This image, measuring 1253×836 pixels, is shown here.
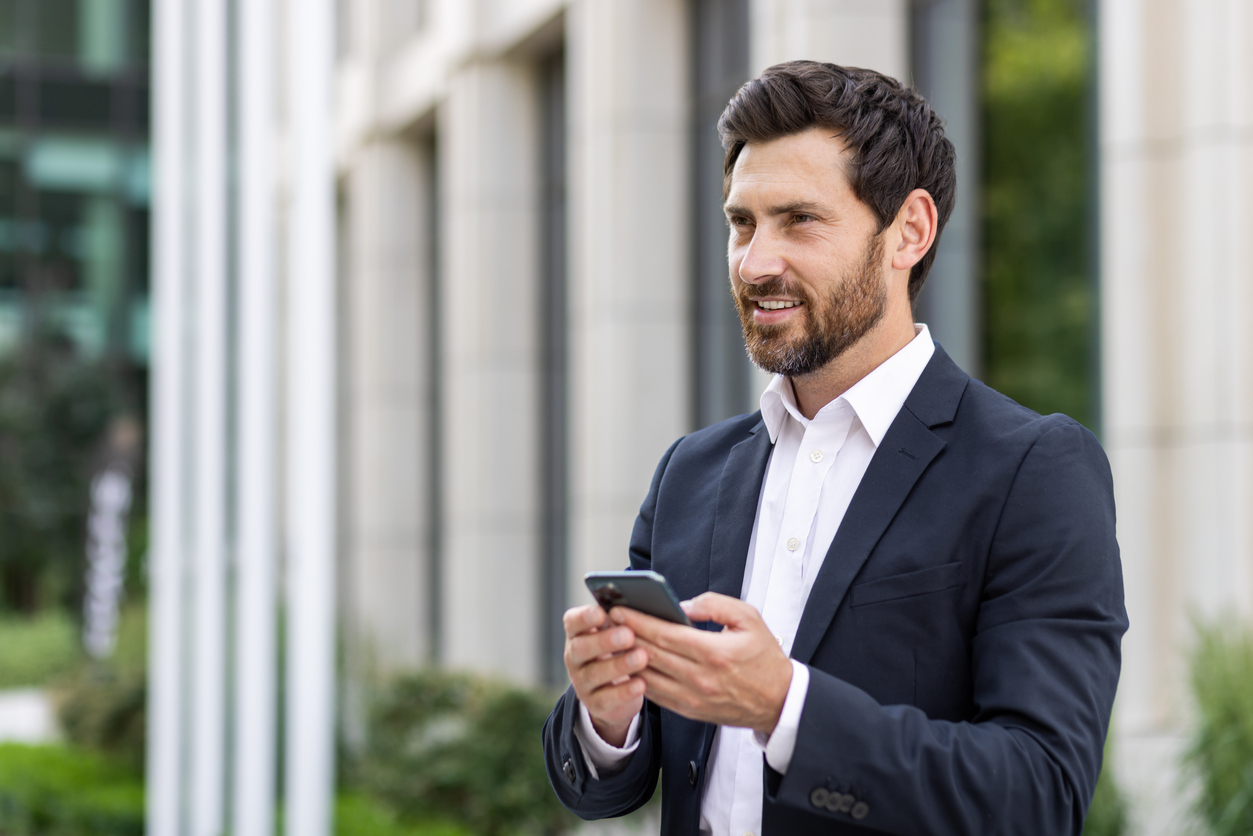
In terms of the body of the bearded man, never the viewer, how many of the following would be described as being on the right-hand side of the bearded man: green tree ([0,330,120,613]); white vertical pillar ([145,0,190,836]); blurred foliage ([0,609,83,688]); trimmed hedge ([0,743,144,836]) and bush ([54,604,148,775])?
5

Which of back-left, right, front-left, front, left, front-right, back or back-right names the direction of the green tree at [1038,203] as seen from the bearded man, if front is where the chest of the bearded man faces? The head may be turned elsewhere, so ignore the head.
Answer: back-right

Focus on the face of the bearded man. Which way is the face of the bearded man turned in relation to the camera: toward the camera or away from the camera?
toward the camera

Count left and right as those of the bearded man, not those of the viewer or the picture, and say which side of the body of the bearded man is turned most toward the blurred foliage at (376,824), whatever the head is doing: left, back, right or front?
right

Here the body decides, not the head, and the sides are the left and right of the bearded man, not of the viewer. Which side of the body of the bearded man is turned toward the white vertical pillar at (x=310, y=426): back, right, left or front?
right

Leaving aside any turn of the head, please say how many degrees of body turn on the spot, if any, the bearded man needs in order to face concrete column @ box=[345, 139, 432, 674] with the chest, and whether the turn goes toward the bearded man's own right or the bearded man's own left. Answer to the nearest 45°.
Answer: approximately 135° to the bearded man's own right

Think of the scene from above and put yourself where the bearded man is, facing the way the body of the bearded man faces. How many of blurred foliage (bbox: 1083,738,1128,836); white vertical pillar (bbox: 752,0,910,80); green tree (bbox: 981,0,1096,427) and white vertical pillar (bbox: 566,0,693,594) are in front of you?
0

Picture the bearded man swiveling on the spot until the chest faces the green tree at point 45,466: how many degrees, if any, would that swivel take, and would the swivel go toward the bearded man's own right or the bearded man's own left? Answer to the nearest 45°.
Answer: approximately 90° to the bearded man's own right

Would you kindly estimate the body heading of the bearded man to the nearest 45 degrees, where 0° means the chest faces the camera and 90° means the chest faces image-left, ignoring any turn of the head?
approximately 45°

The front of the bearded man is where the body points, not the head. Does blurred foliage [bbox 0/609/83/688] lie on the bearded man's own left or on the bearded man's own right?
on the bearded man's own right

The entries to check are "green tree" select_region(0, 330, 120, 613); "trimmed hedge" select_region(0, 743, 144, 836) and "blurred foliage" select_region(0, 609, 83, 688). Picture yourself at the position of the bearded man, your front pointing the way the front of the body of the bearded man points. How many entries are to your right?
3

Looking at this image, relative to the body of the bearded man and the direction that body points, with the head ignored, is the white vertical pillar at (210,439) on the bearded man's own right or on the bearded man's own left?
on the bearded man's own right

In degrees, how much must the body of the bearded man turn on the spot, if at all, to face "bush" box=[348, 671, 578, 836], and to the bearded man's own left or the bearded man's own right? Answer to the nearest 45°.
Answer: approximately 135° to the bearded man's own right
